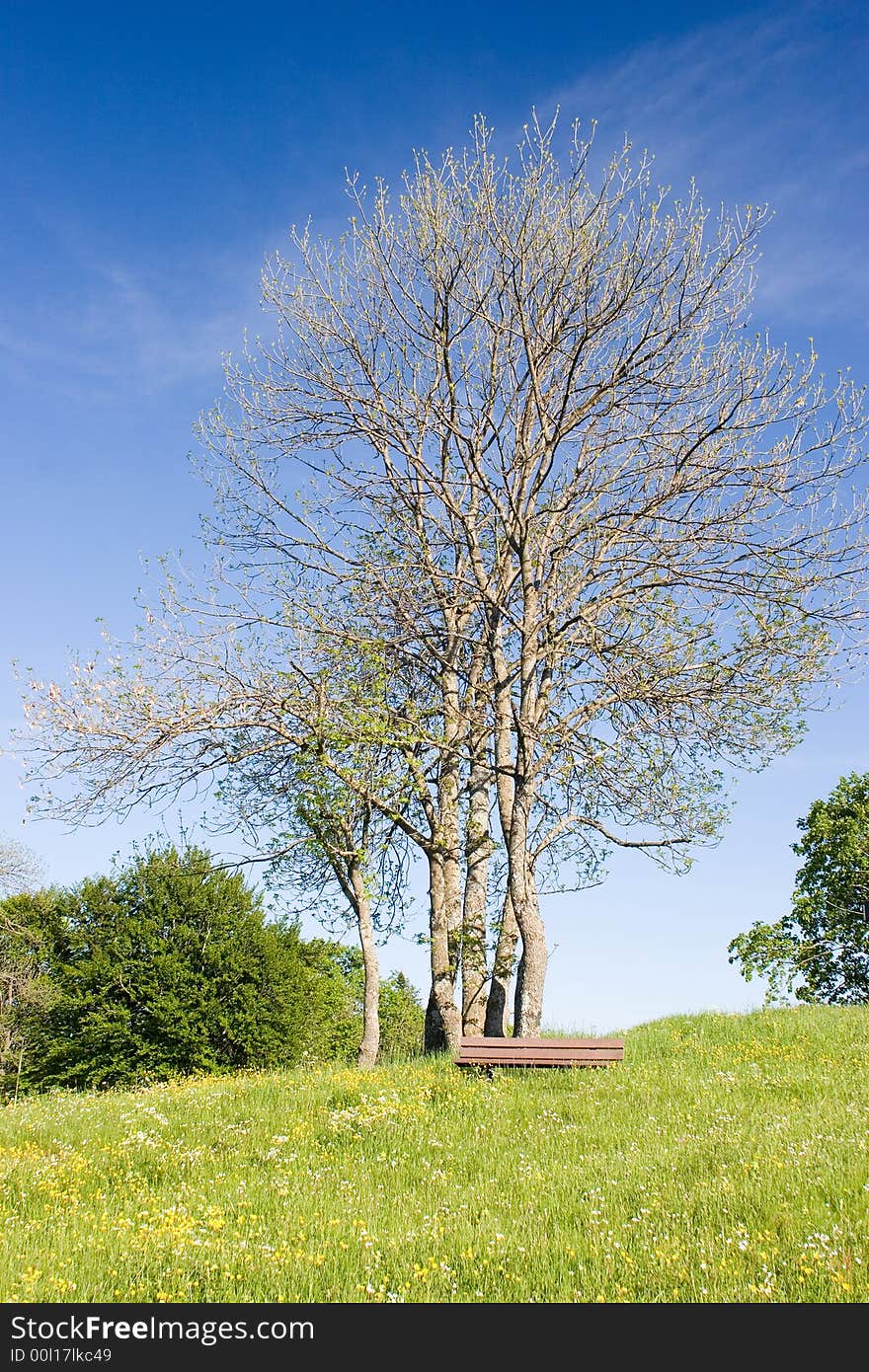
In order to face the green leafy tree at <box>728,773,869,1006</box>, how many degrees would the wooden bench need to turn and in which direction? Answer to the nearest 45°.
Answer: approximately 135° to its left

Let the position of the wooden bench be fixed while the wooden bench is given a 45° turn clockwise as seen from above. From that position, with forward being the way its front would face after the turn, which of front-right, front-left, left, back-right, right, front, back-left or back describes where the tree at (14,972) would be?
right

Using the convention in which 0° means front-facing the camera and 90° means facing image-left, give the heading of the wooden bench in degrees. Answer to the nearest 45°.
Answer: approximately 0°

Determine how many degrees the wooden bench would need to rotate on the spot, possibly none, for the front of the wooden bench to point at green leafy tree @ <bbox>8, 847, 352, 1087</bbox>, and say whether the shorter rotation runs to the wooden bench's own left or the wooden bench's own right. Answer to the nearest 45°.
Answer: approximately 135° to the wooden bench's own right
